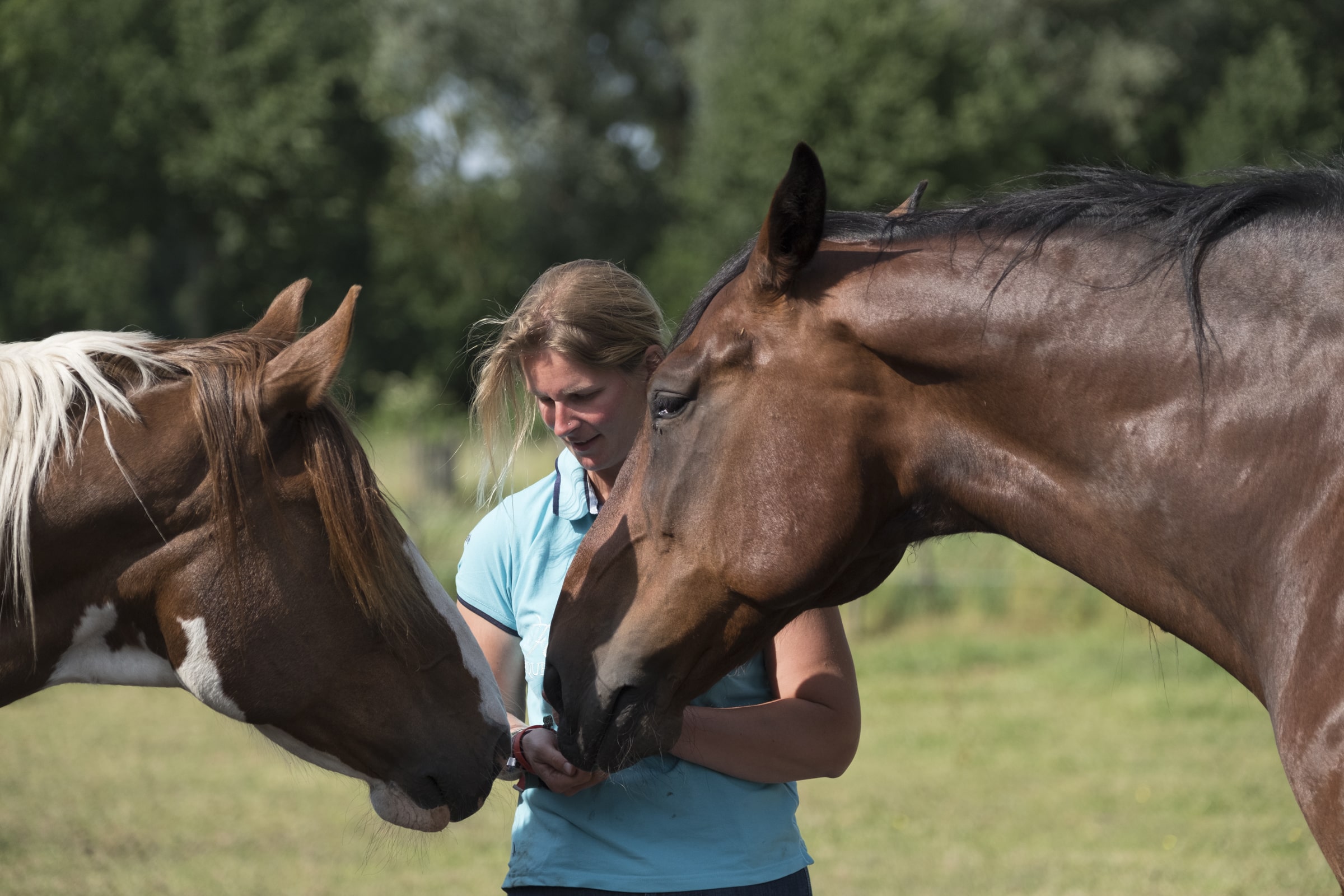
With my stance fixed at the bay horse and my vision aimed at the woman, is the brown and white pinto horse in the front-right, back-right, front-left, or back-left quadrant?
front-left

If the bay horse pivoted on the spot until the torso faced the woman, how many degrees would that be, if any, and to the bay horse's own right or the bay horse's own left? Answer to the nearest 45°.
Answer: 0° — it already faces them

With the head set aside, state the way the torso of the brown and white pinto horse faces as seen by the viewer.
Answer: to the viewer's right

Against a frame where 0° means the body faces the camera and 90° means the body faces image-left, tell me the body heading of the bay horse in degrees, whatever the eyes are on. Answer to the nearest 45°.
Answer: approximately 90°

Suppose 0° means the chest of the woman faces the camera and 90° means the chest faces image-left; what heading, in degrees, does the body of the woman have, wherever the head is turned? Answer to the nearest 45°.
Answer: approximately 45°

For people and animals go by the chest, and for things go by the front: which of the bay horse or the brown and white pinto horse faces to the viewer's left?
the bay horse

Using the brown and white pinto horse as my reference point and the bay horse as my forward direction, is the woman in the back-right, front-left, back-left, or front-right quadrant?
front-left

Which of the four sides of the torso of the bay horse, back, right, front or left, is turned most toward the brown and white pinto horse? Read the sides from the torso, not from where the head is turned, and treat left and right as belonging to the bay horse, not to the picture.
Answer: front

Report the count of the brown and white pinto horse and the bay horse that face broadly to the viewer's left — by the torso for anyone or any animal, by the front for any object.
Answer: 1

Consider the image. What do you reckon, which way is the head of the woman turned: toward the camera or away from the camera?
toward the camera

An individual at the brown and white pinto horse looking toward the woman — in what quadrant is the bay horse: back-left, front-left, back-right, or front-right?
front-right

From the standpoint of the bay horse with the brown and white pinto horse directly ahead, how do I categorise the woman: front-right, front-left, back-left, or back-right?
front-right
